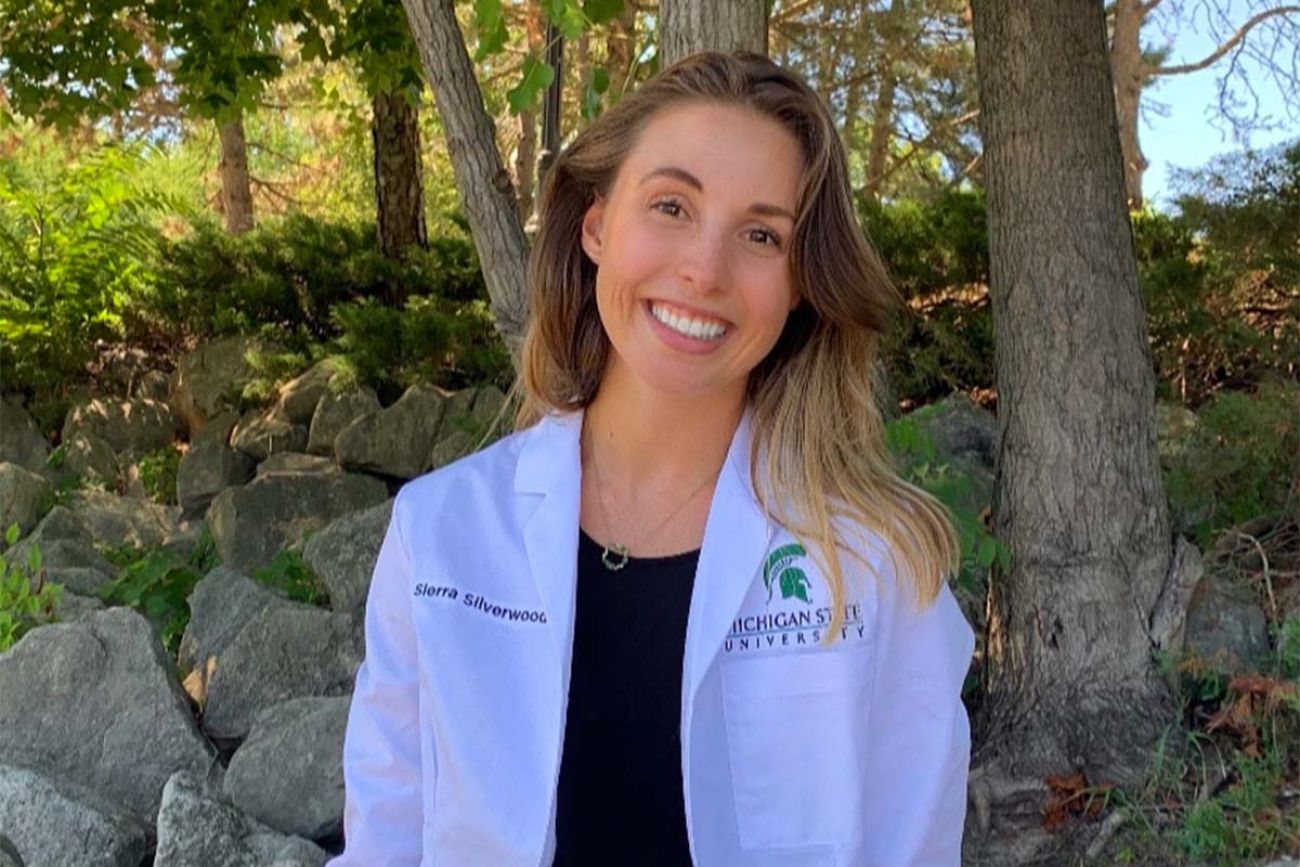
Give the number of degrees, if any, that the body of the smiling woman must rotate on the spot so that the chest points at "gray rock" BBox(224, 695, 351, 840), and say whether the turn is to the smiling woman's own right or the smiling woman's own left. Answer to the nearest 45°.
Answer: approximately 135° to the smiling woman's own right

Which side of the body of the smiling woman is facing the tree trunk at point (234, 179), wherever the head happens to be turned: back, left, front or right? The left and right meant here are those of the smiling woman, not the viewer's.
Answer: back

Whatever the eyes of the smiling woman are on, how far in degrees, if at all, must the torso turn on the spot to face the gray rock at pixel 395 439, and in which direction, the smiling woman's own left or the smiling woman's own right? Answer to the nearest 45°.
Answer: approximately 180°

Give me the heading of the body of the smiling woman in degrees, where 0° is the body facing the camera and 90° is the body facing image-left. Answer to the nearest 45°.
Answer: approximately 0°

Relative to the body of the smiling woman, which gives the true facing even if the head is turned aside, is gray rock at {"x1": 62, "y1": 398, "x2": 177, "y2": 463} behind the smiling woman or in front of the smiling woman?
behind

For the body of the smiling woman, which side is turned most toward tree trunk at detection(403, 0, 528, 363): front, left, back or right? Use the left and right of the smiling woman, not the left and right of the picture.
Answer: back

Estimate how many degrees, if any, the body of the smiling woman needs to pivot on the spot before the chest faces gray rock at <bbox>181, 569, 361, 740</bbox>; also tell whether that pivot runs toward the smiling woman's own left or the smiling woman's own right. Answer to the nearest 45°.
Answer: approximately 135° to the smiling woman's own right

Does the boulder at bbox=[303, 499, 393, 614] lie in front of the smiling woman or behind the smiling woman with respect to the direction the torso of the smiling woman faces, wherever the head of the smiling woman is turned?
behind

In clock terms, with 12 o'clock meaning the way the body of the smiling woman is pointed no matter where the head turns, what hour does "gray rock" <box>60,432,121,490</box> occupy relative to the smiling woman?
The gray rock is roughly at 5 o'clock from the smiling woman.

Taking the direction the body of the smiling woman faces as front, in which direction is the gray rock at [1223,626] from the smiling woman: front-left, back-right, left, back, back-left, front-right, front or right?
back-left

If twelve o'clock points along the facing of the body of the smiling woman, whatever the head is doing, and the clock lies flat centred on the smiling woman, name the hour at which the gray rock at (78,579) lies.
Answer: The gray rock is roughly at 5 o'clock from the smiling woman.

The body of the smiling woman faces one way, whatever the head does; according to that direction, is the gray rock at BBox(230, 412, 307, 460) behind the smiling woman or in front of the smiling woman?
behind
